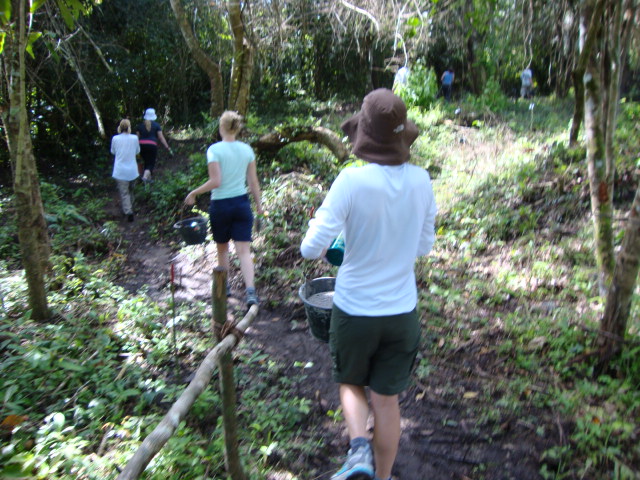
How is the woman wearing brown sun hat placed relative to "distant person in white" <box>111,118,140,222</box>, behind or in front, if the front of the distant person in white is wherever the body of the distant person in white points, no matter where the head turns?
behind

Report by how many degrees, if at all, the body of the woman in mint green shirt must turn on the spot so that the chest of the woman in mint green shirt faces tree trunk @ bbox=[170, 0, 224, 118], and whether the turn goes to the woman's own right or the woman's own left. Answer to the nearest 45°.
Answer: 0° — they already face it

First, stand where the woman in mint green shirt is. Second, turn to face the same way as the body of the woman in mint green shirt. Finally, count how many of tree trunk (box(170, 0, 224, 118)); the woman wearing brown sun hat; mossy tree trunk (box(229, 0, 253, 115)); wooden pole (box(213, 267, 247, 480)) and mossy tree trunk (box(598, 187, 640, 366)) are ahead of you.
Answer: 2

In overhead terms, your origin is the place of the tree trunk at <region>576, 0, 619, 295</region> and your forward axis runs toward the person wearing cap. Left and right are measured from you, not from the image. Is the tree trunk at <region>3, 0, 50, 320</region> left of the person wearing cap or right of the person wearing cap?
left

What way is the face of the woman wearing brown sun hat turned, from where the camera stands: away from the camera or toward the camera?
away from the camera

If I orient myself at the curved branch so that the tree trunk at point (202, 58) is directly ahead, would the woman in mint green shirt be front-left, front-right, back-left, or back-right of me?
back-left

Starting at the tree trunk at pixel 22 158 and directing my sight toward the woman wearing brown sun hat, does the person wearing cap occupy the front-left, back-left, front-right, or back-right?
back-left

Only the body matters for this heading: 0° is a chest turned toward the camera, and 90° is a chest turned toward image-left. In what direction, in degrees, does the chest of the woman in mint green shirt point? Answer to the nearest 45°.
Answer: approximately 180°

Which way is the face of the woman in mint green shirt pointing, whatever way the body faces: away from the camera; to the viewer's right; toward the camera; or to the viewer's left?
away from the camera

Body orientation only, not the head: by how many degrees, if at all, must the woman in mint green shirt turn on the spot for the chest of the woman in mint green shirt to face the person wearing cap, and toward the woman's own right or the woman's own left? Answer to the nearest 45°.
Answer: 0° — they already face them

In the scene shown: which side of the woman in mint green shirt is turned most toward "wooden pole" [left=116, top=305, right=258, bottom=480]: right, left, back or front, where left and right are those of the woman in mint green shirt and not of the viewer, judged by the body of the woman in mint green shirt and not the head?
back

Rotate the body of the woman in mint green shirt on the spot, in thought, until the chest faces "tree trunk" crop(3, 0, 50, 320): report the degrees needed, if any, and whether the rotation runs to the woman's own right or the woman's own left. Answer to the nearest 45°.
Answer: approximately 90° to the woman's own left

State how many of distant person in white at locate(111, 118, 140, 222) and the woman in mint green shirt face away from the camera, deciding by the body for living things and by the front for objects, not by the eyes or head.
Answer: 2

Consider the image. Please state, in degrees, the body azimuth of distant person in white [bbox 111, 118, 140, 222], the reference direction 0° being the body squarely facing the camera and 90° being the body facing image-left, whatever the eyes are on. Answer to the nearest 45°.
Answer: approximately 180°
